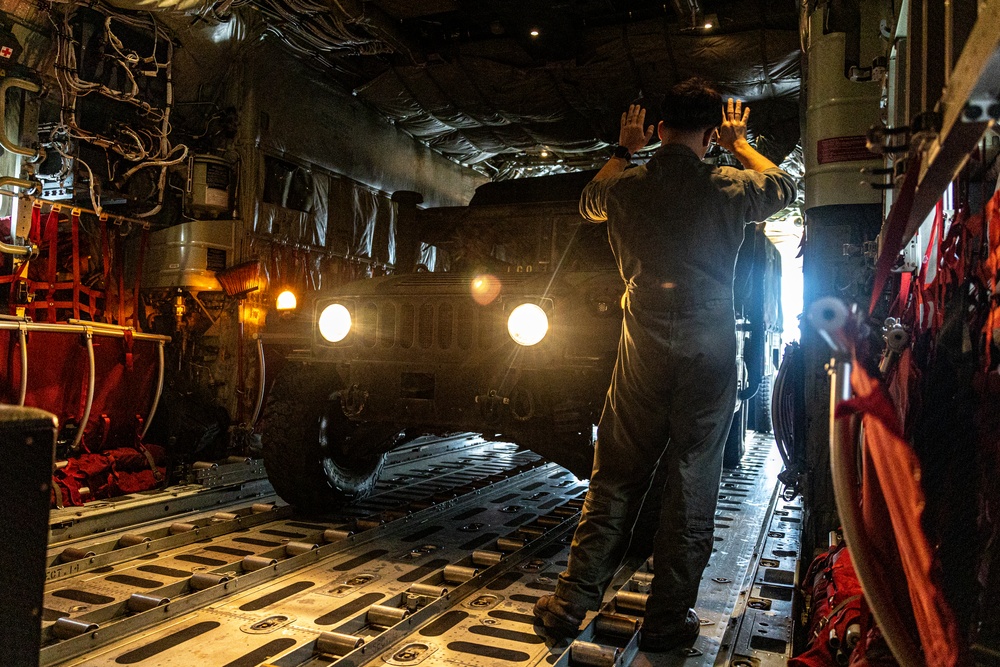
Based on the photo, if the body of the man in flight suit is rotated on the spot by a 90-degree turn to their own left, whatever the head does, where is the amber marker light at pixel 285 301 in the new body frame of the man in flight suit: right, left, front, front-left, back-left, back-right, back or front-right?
front-right

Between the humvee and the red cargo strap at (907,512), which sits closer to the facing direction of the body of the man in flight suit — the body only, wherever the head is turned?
the humvee

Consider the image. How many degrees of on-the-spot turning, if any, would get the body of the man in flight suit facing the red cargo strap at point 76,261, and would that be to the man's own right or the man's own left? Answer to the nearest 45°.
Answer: approximately 45° to the man's own left

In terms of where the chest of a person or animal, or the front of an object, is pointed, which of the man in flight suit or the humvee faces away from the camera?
the man in flight suit

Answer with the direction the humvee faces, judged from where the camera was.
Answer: facing the viewer and to the left of the viewer

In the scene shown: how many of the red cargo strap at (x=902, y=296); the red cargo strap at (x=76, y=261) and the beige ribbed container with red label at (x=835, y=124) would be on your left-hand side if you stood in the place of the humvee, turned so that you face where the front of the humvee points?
2

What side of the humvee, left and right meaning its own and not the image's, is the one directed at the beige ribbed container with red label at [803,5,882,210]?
left

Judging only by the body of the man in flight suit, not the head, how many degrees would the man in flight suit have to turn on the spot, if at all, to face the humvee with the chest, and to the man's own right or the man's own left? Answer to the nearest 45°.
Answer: approximately 45° to the man's own left

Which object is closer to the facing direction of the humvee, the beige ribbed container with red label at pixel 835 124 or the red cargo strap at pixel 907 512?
the red cargo strap

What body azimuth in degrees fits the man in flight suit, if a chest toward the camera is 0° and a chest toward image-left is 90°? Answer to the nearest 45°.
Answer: approximately 180°

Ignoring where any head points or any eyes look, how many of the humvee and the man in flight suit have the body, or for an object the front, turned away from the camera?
1

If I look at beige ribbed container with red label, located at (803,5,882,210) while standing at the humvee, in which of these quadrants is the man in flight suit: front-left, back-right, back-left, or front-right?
front-right

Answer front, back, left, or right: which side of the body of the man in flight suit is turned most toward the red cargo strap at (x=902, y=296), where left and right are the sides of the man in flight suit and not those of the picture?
right
